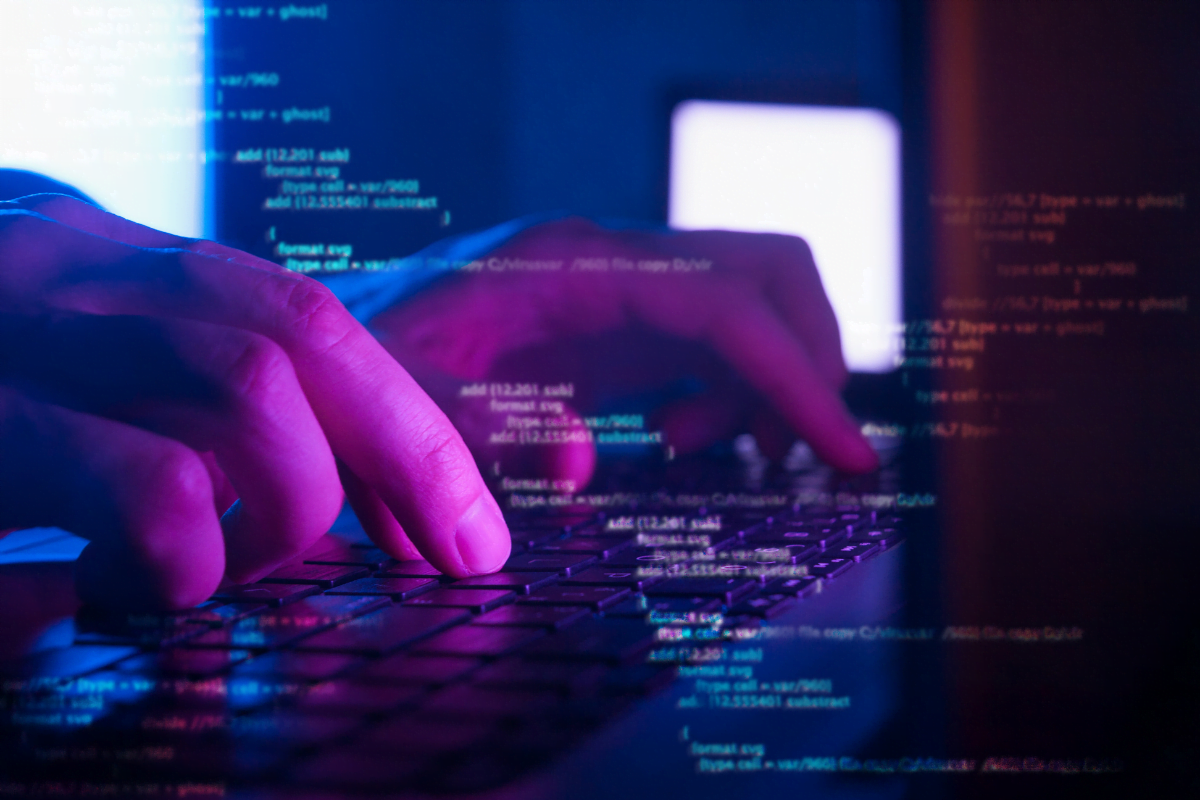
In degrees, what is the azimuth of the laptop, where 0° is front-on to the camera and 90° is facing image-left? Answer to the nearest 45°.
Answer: approximately 90°
